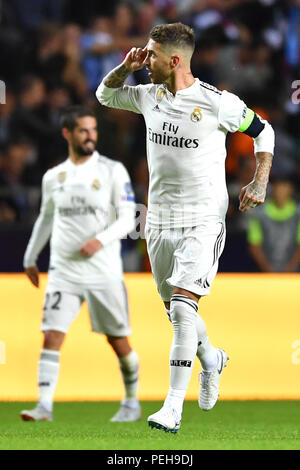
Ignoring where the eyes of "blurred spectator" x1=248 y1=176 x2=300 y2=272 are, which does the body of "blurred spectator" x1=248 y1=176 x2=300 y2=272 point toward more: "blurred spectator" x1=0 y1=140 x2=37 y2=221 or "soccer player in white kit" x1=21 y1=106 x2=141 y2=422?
the soccer player in white kit

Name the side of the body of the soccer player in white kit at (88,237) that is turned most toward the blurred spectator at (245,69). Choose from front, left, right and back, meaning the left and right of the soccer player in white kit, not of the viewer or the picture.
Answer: back

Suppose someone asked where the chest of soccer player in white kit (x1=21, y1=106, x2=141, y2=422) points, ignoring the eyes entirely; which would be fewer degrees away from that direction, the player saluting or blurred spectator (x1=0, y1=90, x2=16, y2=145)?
the player saluting

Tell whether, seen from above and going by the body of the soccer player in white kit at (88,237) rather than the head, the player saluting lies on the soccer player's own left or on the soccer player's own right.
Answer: on the soccer player's own left

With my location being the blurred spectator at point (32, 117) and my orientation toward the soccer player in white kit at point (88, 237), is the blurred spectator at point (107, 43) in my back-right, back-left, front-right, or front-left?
back-left

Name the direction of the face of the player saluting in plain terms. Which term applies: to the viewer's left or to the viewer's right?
to the viewer's left

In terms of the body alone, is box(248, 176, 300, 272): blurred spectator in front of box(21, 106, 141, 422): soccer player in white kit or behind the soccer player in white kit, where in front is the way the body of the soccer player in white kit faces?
behind

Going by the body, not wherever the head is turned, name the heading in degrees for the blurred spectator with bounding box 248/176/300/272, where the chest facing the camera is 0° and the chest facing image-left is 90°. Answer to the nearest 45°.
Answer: approximately 0°

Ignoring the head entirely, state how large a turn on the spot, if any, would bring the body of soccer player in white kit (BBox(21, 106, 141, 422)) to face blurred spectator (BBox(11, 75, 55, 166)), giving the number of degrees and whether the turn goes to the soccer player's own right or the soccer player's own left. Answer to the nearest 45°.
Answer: approximately 135° to the soccer player's own right

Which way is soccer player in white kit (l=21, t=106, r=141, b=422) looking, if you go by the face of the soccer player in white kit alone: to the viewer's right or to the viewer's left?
to the viewer's right

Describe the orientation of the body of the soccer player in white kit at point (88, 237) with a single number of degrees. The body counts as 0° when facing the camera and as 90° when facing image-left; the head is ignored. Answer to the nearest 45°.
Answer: approximately 45°

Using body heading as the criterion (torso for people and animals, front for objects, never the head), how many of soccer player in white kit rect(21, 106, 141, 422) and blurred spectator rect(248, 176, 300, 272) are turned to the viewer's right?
0
